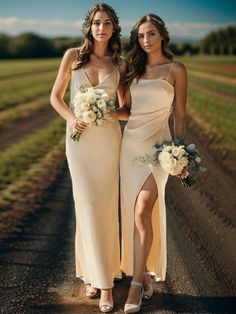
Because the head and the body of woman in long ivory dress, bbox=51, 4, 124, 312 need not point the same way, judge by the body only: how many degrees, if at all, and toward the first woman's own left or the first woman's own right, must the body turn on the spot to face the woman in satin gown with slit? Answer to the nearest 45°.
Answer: approximately 90° to the first woman's own left

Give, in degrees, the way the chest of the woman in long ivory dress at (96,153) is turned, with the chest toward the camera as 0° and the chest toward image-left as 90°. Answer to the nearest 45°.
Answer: approximately 0°
